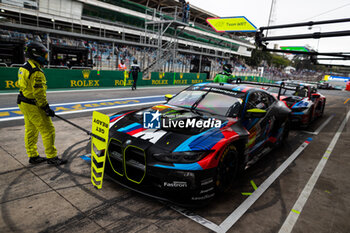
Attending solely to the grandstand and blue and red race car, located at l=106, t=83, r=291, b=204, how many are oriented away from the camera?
0

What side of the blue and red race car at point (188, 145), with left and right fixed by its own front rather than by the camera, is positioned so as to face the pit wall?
right

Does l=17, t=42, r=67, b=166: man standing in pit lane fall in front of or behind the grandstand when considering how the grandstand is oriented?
in front

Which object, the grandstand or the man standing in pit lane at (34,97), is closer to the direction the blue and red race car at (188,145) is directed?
the man standing in pit lane

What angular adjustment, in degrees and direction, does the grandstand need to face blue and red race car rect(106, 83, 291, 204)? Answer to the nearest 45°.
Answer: approximately 45° to its right

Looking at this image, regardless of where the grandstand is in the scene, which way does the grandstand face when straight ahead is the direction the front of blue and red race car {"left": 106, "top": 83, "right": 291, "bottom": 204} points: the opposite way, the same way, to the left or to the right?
to the left

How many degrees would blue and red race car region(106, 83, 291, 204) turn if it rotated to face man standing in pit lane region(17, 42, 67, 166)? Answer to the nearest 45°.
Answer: approximately 45° to its right
